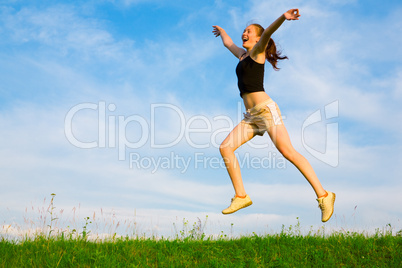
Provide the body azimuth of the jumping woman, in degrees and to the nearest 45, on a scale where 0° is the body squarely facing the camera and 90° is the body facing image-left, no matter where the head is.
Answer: approximately 45°
